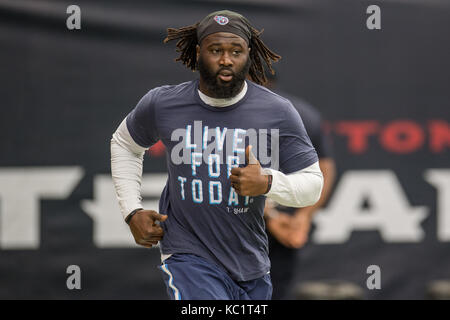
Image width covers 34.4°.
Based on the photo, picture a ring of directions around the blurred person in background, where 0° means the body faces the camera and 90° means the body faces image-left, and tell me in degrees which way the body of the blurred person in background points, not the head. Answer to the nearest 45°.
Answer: approximately 0°

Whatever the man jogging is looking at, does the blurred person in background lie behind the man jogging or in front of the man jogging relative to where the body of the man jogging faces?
behind

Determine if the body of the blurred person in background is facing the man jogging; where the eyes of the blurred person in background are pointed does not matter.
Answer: yes

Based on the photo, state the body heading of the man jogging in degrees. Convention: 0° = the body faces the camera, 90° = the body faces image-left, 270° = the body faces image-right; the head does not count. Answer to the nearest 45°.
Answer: approximately 0°

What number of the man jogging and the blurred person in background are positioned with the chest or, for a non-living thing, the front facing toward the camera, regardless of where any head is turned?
2
